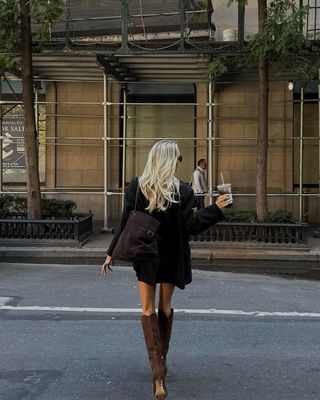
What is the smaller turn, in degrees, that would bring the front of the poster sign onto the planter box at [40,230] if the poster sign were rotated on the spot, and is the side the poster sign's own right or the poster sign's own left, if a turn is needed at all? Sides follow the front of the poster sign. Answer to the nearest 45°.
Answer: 0° — it already faces it

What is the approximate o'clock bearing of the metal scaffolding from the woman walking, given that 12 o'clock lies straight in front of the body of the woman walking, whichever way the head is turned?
The metal scaffolding is roughly at 12 o'clock from the woman walking.

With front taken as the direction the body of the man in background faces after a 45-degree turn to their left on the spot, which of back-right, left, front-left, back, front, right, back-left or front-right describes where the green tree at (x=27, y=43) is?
back

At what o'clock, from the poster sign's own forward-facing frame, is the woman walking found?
The woman walking is roughly at 12 o'clock from the poster sign.

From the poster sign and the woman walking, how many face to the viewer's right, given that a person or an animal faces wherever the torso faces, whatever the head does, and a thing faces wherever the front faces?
0

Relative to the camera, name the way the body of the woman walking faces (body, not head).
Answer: away from the camera

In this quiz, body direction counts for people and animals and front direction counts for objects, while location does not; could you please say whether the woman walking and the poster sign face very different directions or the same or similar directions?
very different directions
